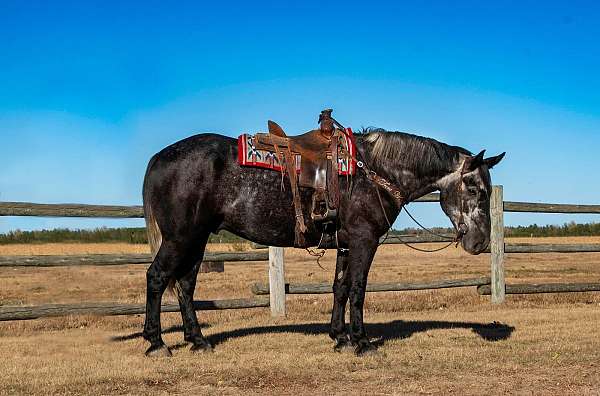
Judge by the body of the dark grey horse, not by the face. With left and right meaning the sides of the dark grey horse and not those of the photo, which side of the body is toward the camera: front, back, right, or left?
right

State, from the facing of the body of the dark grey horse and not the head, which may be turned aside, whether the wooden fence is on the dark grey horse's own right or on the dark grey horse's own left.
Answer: on the dark grey horse's own left
